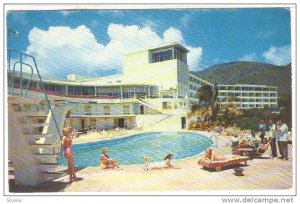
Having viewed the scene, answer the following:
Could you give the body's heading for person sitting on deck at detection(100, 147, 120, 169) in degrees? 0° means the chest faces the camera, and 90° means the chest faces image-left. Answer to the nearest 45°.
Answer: approximately 270°

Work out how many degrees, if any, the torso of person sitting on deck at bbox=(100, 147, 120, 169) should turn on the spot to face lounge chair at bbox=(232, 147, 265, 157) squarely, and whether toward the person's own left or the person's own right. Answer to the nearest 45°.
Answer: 0° — they already face it

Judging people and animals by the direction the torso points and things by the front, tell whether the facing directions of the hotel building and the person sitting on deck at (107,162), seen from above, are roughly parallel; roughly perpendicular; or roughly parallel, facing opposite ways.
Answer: roughly perpendicular

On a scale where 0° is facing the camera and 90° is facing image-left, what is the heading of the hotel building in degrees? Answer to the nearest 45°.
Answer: approximately 0°

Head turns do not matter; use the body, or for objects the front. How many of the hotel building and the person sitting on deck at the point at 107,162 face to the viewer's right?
1

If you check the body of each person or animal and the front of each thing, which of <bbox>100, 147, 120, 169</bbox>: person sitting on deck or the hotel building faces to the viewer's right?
the person sitting on deck
